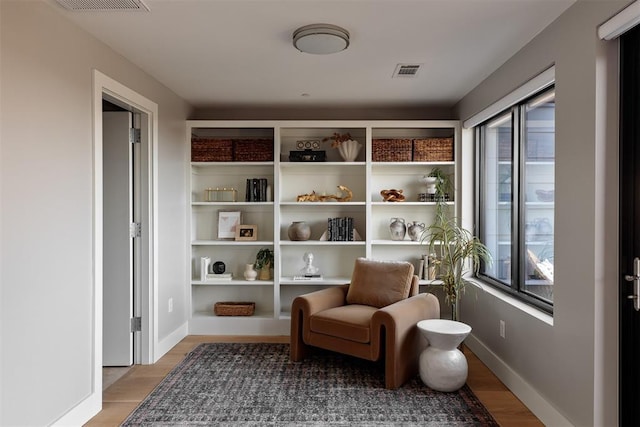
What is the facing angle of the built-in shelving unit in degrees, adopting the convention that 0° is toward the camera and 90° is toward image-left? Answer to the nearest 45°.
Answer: approximately 0°

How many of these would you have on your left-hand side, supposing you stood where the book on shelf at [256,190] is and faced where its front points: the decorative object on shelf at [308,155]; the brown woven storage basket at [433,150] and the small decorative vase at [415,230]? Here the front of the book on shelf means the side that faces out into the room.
3

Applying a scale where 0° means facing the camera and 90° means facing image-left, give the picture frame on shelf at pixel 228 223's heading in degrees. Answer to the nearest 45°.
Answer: approximately 0°

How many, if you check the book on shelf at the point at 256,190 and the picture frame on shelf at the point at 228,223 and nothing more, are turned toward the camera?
2

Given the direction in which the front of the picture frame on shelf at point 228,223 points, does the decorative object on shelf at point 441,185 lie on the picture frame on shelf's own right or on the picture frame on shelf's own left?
on the picture frame on shelf's own left

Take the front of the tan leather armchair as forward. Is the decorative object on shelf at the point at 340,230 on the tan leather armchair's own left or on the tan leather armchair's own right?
on the tan leather armchair's own right

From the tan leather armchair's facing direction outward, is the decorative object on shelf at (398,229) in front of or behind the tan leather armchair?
behind
